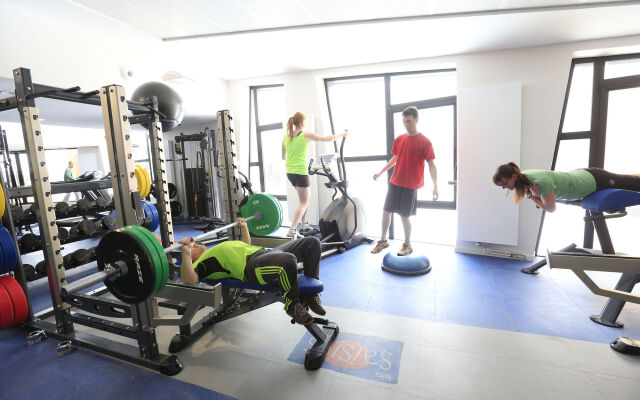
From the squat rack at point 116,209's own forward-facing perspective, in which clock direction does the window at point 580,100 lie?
The window is roughly at 11 o'clock from the squat rack.

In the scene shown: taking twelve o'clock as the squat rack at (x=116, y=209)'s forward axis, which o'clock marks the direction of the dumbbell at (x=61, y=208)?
The dumbbell is roughly at 7 o'clock from the squat rack.

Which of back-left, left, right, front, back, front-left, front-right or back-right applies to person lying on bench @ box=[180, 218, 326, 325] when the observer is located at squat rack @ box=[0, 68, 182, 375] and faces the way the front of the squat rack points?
front

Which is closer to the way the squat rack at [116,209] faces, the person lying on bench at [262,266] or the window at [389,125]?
the person lying on bench

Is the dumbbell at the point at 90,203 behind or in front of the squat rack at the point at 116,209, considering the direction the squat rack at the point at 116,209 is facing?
behind

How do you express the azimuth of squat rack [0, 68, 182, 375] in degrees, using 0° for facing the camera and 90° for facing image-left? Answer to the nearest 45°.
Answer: approximately 315°

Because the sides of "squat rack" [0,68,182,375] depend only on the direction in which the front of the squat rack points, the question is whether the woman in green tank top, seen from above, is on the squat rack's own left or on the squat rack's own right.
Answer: on the squat rack's own left

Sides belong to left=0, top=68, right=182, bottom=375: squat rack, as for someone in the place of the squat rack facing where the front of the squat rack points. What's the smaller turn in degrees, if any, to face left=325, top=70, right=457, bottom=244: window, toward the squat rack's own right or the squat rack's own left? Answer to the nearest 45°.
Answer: approximately 45° to the squat rack's own left

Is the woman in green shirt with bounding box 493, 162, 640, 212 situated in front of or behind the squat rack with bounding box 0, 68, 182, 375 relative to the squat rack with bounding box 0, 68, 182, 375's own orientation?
in front

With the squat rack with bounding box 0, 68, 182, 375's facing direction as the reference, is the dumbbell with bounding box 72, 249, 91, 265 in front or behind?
behind

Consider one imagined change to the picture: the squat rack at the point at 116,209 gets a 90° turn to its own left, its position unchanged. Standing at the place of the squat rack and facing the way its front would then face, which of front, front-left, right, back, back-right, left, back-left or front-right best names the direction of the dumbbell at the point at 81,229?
front-left

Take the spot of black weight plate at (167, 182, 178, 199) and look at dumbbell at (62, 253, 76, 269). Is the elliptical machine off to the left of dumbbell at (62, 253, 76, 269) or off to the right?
left

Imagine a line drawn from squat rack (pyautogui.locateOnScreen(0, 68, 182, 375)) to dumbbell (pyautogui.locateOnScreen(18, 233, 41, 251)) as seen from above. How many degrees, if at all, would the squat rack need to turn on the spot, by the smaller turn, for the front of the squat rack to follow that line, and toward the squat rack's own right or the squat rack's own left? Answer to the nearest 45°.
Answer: approximately 180°

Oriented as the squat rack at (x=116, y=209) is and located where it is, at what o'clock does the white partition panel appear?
The white partition panel is roughly at 11 o'clock from the squat rack.

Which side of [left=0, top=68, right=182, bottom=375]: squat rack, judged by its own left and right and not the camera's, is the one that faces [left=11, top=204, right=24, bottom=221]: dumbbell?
back
